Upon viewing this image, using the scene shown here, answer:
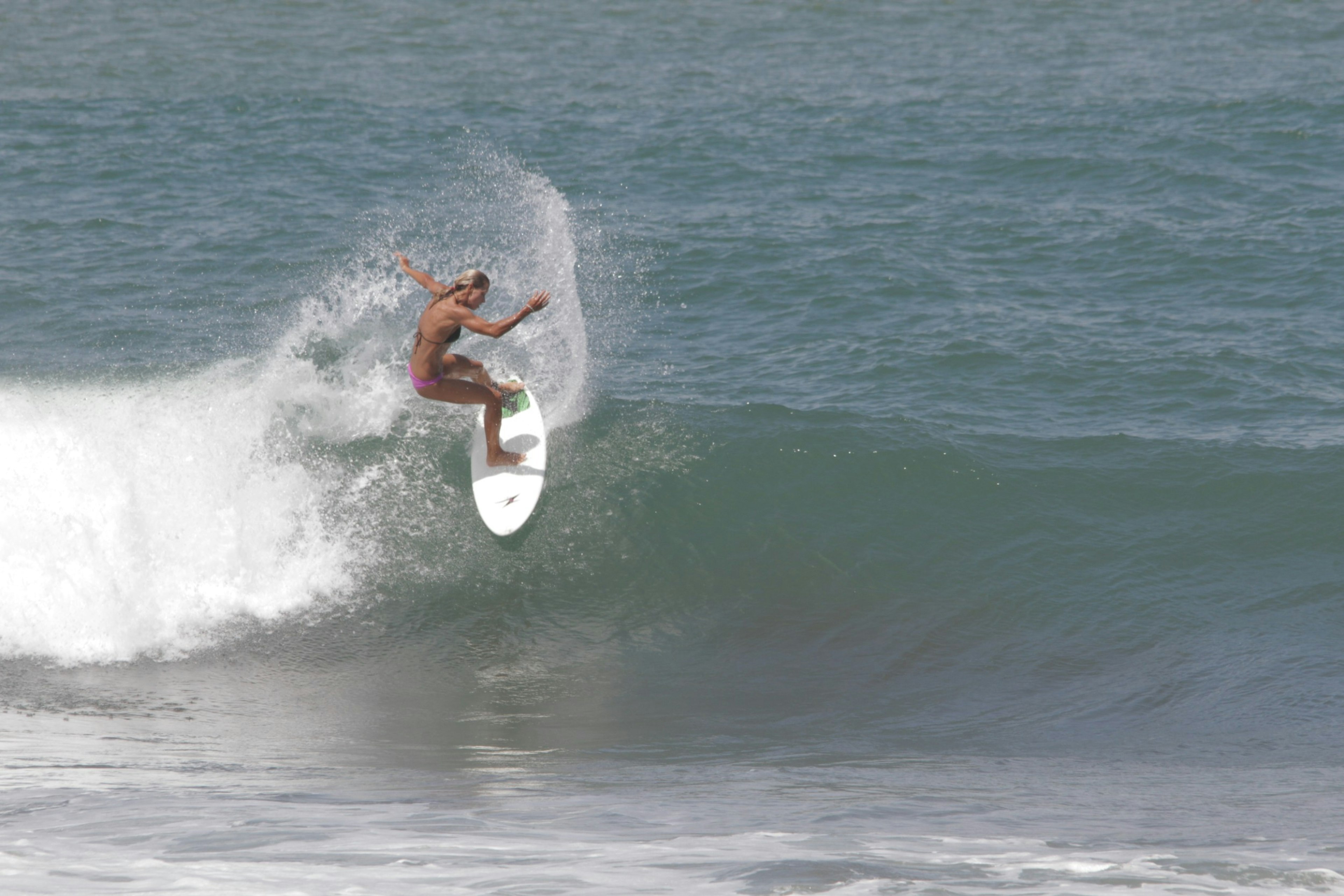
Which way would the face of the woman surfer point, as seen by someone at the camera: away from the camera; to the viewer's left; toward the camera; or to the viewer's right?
to the viewer's right

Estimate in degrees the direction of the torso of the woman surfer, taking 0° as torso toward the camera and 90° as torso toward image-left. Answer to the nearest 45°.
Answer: approximately 270°
